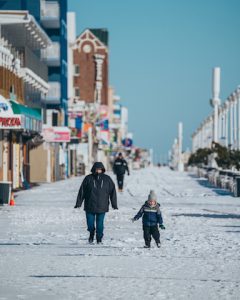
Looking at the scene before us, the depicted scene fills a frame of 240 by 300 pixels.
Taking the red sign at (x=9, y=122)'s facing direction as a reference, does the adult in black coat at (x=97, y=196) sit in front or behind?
in front

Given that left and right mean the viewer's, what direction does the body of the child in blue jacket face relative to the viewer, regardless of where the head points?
facing the viewer

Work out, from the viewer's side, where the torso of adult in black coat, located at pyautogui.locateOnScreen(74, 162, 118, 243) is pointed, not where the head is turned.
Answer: toward the camera

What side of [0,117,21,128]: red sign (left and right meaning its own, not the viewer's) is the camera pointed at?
front

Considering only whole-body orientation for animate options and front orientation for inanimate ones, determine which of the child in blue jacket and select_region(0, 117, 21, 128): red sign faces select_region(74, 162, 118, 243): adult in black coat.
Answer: the red sign

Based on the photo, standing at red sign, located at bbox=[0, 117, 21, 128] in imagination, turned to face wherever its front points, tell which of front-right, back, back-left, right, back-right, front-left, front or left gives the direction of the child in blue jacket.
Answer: front

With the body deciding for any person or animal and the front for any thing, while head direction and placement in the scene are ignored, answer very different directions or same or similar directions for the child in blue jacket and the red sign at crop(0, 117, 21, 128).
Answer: same or similar directions

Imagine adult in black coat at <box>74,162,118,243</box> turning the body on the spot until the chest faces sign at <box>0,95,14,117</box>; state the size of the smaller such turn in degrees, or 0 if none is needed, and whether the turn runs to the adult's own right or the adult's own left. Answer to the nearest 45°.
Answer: approximately 180°

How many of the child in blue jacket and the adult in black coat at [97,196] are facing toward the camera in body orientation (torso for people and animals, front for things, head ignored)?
2

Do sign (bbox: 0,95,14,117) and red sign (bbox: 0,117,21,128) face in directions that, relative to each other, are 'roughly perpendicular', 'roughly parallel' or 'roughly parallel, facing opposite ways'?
roughly parallel

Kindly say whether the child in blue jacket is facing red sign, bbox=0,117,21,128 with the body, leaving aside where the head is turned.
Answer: no

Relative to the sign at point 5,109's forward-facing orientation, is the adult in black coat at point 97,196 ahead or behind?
ahead
